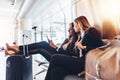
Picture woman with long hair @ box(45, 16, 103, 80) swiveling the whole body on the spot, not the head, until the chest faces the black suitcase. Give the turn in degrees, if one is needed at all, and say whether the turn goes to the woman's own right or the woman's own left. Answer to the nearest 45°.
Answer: approximately 45° to the woman's own right

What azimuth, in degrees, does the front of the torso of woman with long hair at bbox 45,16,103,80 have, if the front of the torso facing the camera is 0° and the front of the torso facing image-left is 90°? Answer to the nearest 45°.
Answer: approximately 90°

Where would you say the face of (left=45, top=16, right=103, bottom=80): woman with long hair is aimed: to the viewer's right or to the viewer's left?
to the viewer's left
